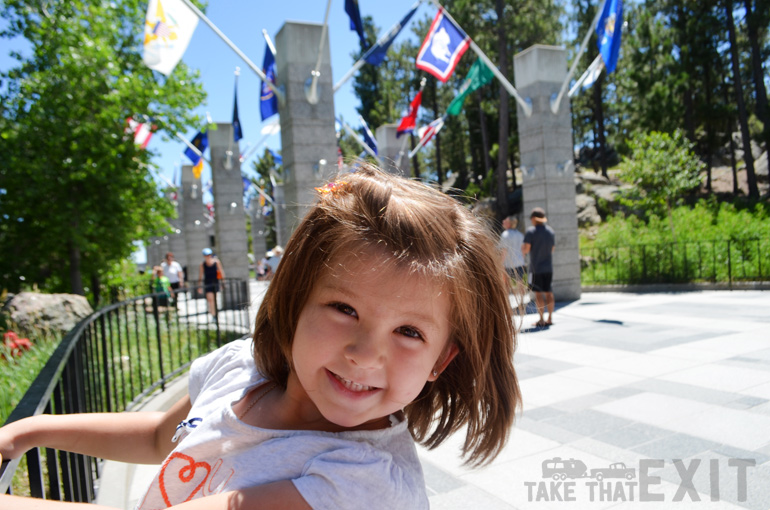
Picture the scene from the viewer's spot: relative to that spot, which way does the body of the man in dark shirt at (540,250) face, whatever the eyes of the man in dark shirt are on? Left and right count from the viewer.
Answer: facing away from the viewer and to the left of the viewer

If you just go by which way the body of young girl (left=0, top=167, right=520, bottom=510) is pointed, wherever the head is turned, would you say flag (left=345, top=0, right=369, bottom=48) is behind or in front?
behind

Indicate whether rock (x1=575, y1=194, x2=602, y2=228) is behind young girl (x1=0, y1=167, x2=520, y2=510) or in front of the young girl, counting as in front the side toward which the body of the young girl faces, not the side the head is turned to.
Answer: behind

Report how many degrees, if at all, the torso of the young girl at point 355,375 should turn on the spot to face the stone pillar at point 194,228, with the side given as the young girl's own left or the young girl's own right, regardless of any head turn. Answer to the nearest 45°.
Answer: approximately 135° to the young girl's own right

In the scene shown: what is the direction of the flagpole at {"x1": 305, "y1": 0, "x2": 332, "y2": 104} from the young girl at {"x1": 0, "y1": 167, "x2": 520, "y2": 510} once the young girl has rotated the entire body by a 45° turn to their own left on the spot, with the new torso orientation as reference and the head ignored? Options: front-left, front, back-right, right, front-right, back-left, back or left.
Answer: back

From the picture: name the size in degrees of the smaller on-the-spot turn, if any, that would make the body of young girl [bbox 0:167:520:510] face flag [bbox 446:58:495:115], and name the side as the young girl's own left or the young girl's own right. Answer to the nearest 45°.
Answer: approximately 180°

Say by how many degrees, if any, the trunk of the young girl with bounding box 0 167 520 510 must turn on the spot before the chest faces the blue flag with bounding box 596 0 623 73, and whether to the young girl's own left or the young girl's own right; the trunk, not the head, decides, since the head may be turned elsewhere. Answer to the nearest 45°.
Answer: approximately 180°

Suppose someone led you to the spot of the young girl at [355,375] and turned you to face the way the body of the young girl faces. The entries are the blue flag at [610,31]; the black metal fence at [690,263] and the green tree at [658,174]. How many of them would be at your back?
3

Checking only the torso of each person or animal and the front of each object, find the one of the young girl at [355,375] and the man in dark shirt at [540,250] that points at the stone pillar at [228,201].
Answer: the man in dark shirt

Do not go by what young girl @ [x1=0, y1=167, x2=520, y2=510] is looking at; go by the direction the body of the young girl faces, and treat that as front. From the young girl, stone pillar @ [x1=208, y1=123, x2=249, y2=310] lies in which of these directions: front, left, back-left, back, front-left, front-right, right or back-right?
back-right
